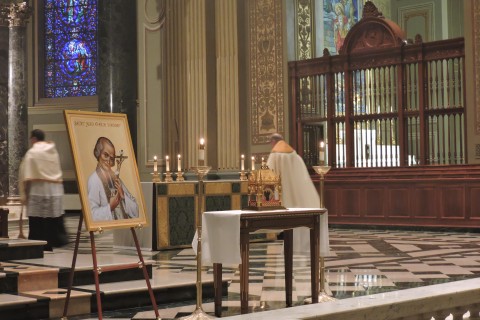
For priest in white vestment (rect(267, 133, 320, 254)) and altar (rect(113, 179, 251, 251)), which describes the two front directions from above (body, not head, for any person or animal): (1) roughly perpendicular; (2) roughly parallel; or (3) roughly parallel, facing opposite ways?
roughly parallel, facing opposite ways

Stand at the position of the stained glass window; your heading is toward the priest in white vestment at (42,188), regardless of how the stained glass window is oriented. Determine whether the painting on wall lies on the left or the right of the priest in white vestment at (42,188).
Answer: left

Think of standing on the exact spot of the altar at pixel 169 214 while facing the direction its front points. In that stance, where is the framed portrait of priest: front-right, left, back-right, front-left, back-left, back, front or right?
front-right

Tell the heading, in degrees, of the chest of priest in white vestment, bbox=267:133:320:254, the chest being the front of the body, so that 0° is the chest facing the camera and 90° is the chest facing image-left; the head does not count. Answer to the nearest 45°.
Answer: approximately 135°

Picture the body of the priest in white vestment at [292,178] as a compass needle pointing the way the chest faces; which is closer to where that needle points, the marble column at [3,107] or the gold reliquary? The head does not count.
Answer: the marble column

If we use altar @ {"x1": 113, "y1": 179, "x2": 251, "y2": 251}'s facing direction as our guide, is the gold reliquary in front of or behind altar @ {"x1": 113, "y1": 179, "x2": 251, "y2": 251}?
in front

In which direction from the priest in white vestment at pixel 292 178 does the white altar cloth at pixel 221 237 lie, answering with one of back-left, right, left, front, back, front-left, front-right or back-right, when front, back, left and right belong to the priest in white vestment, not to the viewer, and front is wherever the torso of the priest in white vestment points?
back-left
